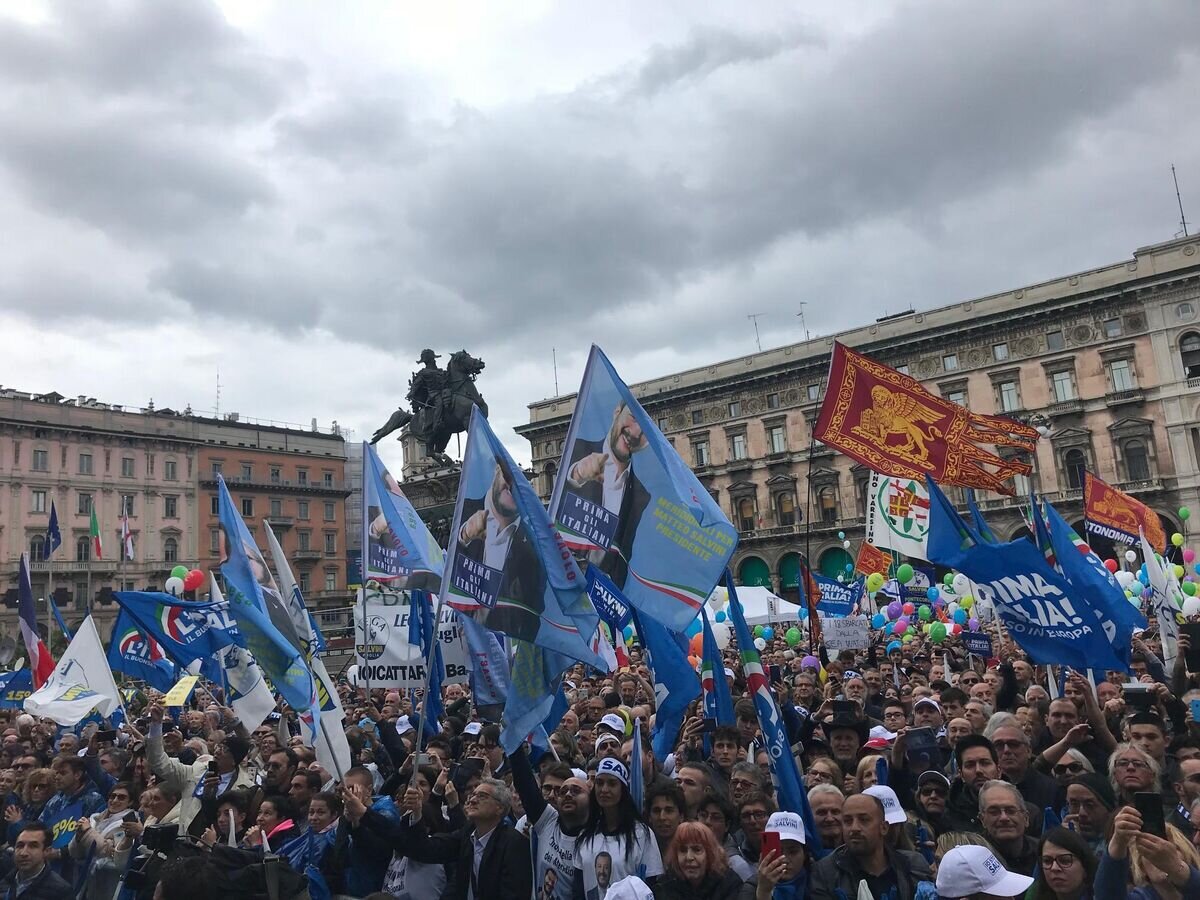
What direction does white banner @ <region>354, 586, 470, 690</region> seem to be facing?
toward the camera

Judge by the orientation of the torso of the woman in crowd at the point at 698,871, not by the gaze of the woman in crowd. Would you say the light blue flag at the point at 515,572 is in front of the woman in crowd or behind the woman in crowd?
behind

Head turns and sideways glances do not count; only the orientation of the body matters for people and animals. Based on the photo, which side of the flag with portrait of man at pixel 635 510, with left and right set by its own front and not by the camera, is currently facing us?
front

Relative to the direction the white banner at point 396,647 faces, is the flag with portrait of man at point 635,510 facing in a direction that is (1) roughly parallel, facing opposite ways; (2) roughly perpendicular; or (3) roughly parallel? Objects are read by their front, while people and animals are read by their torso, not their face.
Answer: roughly parallel

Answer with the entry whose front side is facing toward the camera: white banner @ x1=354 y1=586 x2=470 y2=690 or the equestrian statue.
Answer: the white banner

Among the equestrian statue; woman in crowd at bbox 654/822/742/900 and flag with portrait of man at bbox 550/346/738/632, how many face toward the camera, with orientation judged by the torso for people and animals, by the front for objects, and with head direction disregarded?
2

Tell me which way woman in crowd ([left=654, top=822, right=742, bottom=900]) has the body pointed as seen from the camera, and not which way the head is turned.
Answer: toward the camera

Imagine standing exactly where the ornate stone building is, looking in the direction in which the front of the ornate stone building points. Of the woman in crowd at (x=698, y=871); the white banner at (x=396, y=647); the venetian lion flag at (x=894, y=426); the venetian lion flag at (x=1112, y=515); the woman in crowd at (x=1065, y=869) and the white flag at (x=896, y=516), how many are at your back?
0

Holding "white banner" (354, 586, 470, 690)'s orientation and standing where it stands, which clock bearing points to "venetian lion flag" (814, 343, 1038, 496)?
The venetian lion flag is roughly at 9 o'clock from the white banner.

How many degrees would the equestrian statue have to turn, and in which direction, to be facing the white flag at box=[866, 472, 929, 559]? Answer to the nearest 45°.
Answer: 0° — it already faces it

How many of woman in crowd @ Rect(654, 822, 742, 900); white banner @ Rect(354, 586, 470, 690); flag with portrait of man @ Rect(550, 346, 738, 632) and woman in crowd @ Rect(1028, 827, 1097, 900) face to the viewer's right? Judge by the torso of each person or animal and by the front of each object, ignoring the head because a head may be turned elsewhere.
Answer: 0

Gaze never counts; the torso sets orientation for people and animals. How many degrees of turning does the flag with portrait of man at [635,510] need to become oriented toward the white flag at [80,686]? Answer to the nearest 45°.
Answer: approximately 135° to its right

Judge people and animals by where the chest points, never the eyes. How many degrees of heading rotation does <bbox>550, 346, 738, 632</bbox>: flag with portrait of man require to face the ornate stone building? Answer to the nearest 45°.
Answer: approximately 135° to its left

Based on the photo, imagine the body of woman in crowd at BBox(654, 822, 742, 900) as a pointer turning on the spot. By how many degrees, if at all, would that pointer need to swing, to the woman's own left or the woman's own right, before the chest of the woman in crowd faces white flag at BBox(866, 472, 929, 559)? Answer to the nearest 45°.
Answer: approximately 180°
